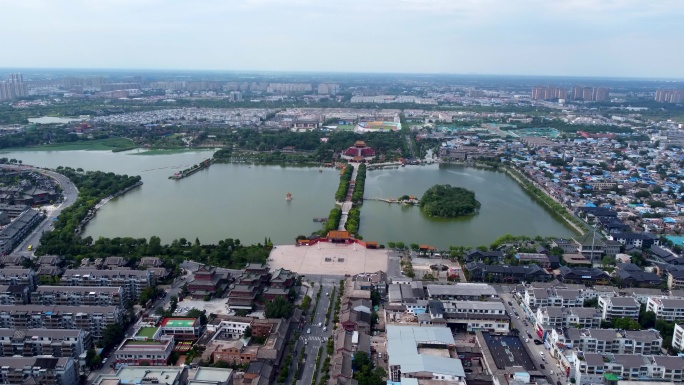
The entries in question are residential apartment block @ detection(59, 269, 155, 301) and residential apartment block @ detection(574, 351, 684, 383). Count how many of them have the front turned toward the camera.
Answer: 2

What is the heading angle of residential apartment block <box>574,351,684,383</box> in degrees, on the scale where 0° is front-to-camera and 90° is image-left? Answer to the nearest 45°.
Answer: approximately 0°

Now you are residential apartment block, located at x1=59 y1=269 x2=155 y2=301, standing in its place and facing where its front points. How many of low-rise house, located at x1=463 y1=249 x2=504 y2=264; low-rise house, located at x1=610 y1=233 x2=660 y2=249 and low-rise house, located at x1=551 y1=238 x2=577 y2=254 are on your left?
3

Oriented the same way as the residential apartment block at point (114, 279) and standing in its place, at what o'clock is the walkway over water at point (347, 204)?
The walkway over water is roughly at 8 o'clock from the residential apartment block.

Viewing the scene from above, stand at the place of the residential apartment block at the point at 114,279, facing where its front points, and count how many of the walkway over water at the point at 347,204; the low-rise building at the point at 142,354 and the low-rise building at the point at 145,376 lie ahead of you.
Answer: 2

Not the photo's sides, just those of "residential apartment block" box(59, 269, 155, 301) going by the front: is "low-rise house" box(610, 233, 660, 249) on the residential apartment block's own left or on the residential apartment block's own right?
on the residential apartment block's own left

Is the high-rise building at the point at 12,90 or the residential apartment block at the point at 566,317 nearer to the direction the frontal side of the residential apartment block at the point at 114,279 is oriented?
the residential apartment block

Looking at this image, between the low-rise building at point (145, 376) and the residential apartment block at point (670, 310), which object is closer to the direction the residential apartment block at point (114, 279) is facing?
the low-rise building

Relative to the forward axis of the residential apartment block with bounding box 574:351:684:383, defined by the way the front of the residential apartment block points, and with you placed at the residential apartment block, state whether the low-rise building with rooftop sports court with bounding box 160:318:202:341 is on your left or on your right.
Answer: on your right

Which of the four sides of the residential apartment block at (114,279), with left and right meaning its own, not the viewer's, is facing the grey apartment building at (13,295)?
right

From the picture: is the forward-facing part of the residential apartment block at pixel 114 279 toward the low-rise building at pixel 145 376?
yes

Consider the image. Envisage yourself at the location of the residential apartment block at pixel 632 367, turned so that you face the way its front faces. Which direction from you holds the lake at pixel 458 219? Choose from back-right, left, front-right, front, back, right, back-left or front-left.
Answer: back-right

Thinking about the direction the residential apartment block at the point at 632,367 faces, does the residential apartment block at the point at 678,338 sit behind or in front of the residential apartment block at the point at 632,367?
behind

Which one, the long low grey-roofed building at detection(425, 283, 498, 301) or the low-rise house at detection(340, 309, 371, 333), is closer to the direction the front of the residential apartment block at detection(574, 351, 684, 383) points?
the low-rise house
